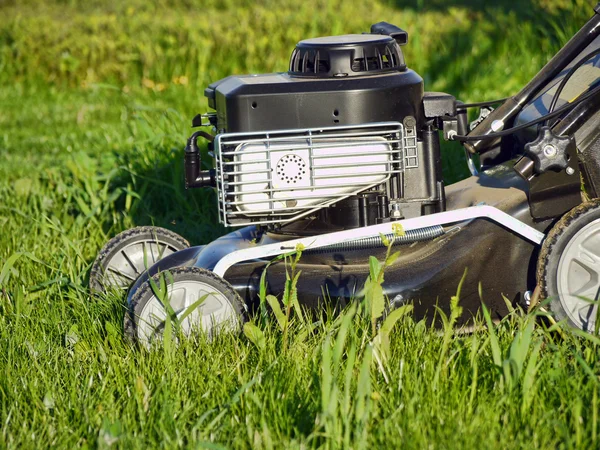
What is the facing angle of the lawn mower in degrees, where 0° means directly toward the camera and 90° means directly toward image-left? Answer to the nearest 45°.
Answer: approximately 90°
